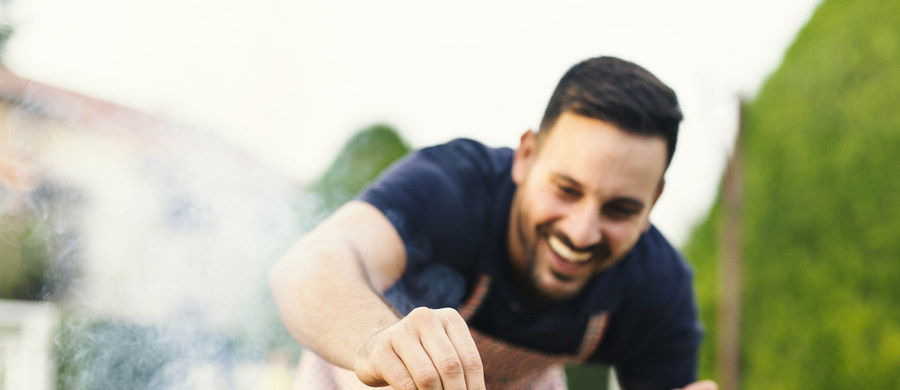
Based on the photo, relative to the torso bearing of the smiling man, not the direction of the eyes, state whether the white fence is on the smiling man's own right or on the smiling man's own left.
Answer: on the smiling man's own right

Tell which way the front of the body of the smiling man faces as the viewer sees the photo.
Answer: toward the camera
